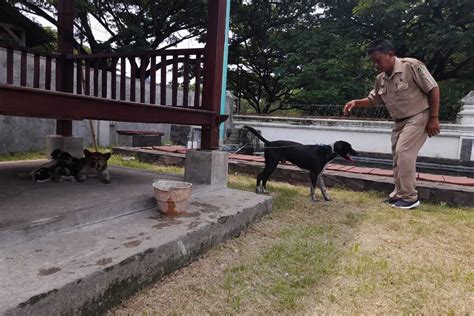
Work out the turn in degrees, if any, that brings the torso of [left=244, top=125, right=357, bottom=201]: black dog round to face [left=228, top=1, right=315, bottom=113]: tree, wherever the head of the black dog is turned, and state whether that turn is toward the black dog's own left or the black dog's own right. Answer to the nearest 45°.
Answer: approximately 90° to the black dog's own left

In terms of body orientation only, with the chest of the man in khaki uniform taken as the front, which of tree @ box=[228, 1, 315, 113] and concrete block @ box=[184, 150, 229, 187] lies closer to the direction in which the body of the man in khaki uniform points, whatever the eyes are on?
the concrete block

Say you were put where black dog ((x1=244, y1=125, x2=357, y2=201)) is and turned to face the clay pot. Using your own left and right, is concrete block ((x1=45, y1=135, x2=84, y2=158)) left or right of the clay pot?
right

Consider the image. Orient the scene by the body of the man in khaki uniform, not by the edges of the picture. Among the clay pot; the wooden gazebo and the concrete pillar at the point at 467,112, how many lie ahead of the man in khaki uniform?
2

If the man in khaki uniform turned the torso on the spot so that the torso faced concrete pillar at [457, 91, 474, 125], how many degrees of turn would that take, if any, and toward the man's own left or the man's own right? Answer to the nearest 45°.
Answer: approximately 135° to the man's own right

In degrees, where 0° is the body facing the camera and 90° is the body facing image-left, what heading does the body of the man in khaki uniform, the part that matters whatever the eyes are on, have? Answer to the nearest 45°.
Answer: approximately 45°

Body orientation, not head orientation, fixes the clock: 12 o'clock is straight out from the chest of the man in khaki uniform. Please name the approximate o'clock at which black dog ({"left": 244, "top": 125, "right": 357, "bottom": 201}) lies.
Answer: The black dog is roughly at 1 o'clock from the man in khaki uniform.

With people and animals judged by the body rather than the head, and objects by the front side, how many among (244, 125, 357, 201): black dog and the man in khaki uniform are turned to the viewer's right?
1

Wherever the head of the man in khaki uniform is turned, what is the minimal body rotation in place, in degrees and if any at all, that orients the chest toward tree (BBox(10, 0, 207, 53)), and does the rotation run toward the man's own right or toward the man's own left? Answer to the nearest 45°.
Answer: approximately 90° to the man's own right

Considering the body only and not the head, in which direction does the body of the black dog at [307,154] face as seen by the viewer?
to the viewer's right

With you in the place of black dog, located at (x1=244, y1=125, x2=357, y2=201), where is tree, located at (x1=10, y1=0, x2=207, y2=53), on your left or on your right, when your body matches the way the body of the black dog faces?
on your left

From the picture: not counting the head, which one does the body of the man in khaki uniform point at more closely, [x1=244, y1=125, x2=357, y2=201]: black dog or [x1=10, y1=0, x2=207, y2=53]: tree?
the black dog

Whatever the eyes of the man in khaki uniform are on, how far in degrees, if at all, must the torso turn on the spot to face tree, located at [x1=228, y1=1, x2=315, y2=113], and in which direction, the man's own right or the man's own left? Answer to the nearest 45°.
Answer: approximately 90° to the man's own right

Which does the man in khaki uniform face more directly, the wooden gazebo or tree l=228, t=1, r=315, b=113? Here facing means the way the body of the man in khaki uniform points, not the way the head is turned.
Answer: the wooden gazebo
